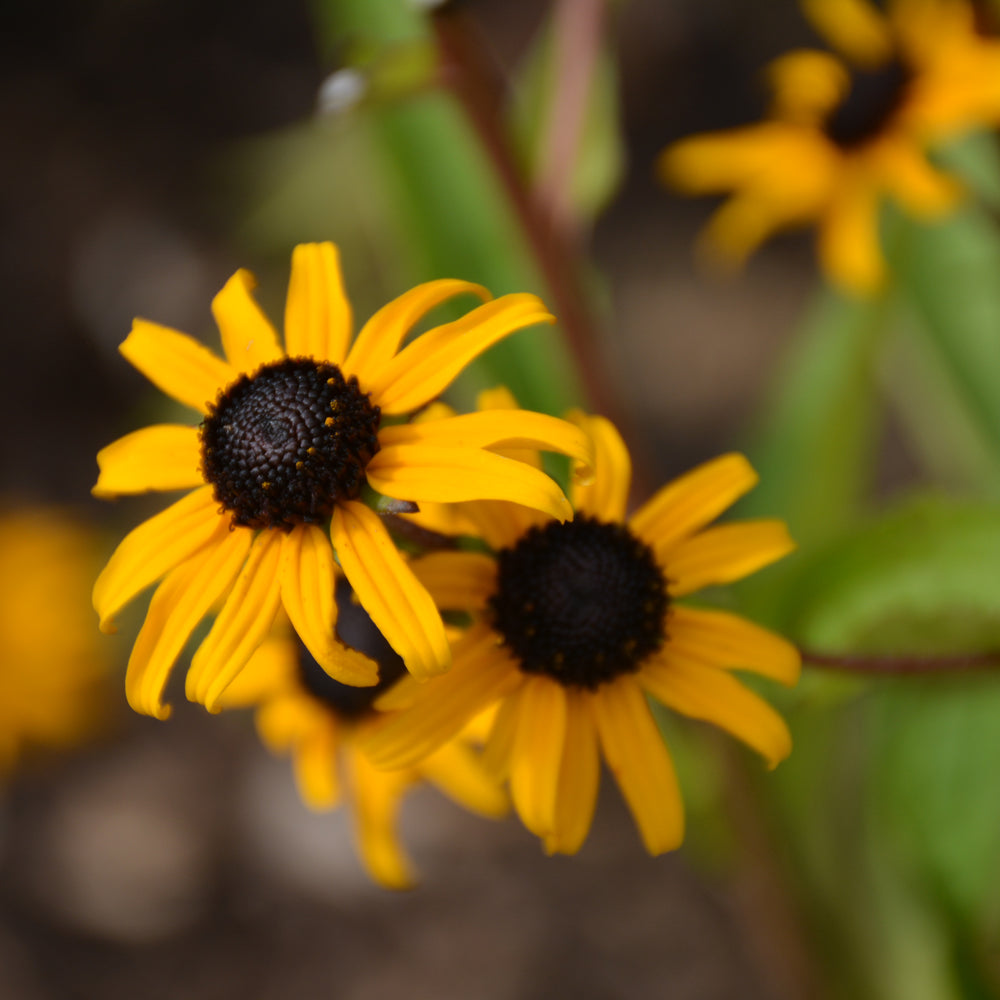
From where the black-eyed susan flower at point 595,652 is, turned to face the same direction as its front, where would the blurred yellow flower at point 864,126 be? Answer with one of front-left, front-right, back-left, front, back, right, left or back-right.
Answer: back-left

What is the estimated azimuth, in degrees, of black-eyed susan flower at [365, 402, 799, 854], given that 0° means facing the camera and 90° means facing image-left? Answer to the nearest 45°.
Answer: approximately 0°

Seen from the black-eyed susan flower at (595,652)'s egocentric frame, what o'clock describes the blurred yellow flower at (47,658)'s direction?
The blurred yellow flower is roughly at 5 o'clock from the black-eyed susan flower.

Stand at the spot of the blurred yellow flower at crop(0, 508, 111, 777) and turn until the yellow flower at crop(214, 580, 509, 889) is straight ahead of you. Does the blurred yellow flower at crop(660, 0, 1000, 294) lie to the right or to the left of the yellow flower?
left
